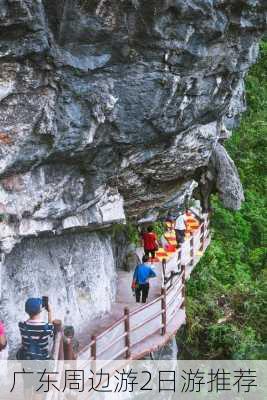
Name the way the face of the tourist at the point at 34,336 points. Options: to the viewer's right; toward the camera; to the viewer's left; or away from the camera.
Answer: away from the camera

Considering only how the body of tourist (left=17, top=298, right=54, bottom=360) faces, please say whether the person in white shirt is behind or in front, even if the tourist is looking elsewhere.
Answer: in front

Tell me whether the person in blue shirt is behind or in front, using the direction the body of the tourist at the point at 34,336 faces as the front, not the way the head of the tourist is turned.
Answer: in front

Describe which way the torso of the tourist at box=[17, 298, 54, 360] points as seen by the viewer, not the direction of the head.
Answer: away from the camera

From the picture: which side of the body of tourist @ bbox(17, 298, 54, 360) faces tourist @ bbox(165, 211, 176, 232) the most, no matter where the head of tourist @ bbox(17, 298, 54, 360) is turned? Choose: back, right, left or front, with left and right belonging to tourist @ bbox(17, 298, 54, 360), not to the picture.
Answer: front
